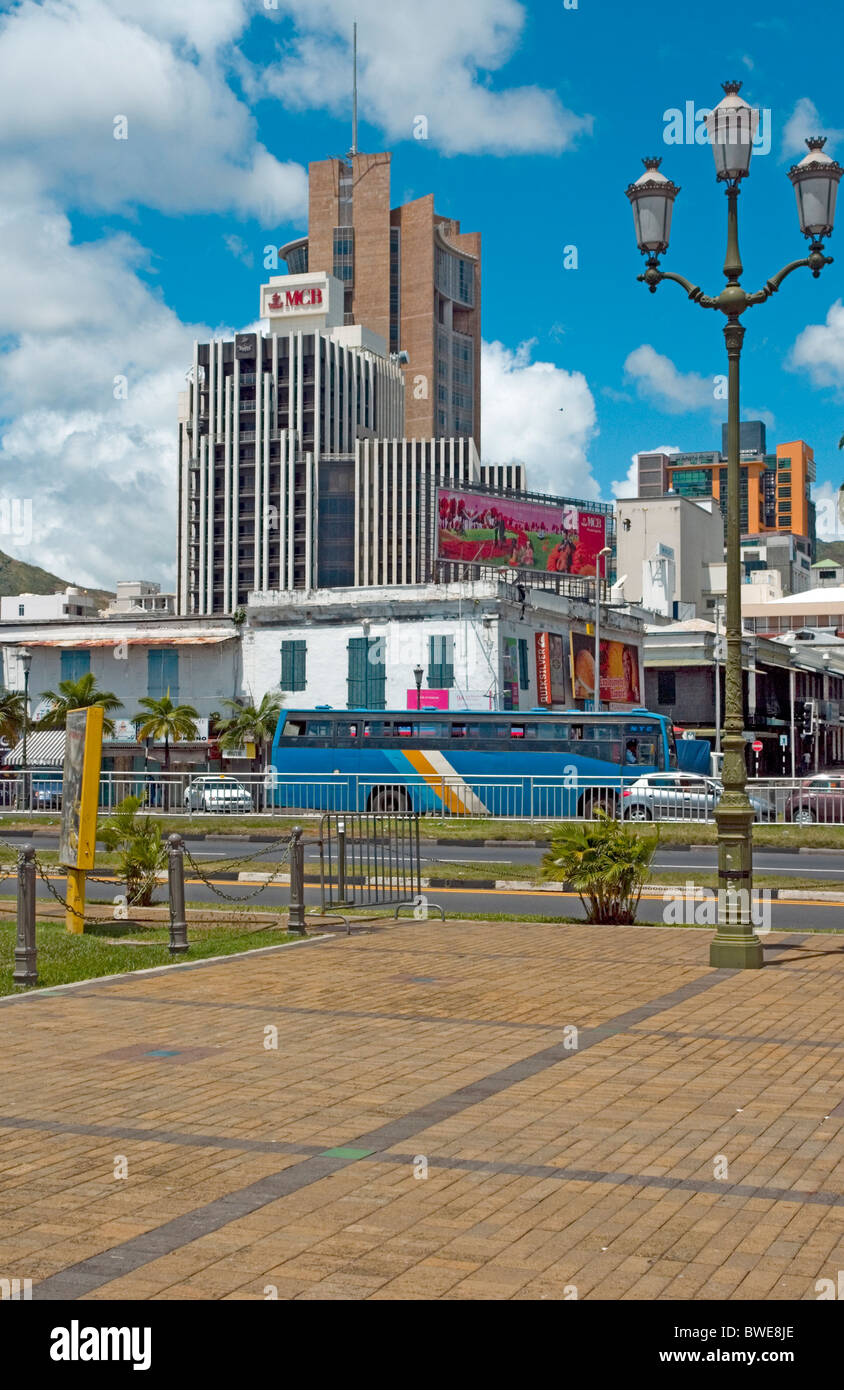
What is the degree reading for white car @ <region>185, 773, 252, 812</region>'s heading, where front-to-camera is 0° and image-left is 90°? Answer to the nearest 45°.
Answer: approximately 315°

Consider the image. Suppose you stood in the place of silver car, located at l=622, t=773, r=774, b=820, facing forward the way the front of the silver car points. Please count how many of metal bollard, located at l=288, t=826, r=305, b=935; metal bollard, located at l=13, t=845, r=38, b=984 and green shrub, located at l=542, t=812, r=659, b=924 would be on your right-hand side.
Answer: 3

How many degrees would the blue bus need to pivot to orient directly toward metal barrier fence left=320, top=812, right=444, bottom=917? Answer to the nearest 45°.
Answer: approximately 90° to its right

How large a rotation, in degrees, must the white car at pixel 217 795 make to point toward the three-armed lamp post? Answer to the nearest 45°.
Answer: approximately 45° to its right

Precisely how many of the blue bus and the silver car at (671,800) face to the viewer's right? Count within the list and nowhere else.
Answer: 2

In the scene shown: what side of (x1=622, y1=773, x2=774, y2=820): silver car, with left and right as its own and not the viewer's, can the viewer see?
right

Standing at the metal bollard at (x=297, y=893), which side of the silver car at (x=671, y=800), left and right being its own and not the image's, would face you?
right

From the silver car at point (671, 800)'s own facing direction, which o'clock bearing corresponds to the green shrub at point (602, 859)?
The green shrub is roughly at 3 o'clock from the silver car.

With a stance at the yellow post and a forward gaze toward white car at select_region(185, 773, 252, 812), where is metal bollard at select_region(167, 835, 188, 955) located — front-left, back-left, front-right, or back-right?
back-right

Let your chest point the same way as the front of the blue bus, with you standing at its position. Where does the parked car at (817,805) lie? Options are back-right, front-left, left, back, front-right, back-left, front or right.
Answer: front-right

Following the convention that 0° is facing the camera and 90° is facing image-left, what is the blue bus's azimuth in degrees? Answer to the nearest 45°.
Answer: approximately 270°

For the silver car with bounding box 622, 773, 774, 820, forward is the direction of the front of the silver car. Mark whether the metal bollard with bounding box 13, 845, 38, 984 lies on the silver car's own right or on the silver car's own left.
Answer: on the silver car's own right

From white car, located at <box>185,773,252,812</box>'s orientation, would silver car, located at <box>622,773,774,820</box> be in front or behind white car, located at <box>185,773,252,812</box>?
in front
